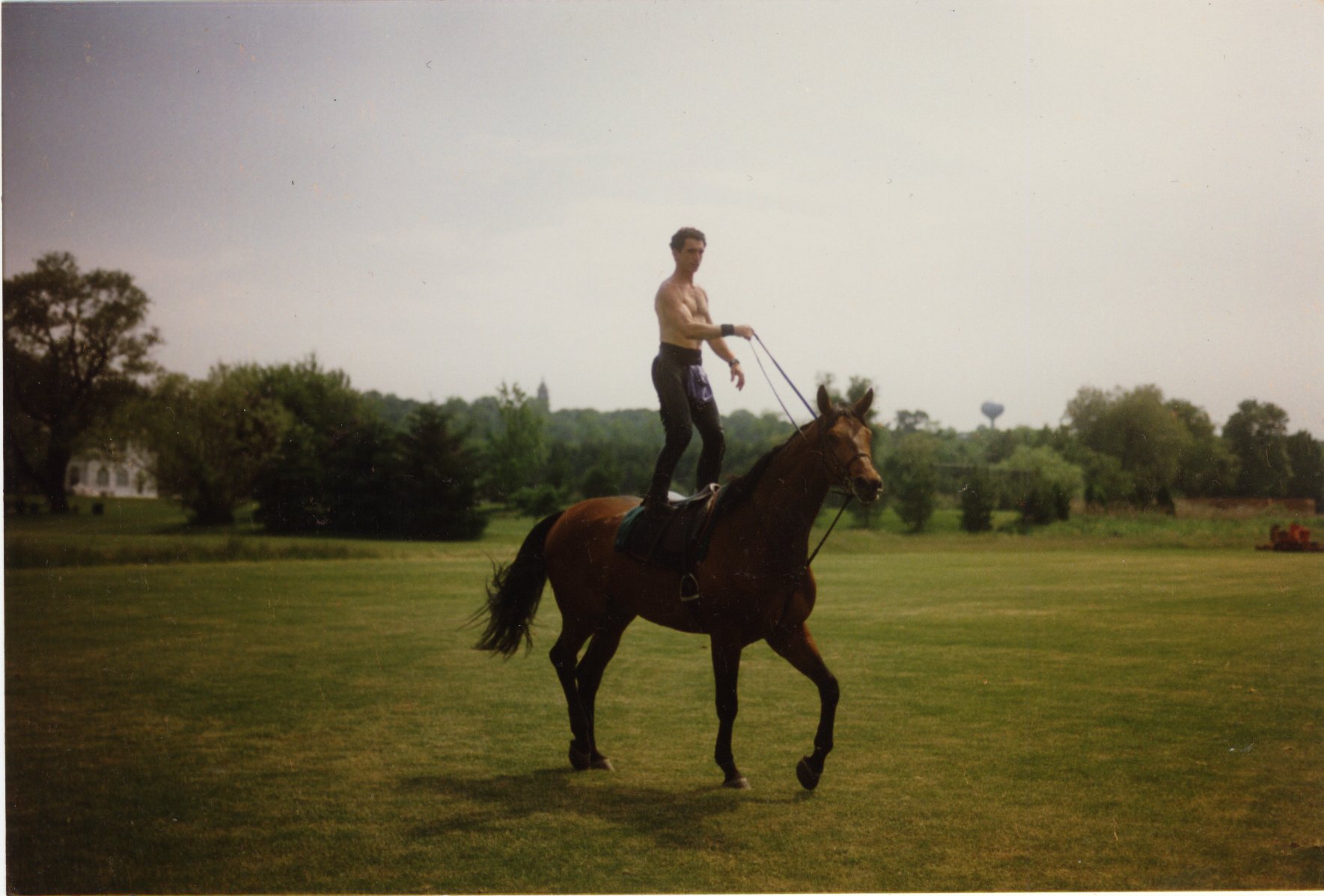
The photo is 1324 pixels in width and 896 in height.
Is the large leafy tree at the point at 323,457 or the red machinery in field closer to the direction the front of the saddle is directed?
the red machinery in field

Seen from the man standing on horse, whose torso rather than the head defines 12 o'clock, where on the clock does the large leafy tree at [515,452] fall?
The large leafy tree is roughly at 7 o'clock from the man standing on horse.

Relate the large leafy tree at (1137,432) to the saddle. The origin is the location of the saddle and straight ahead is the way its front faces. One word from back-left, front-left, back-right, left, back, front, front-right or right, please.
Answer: front-left

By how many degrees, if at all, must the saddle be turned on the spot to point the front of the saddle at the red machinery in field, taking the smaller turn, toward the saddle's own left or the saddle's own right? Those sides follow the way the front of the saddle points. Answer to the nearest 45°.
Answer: approximately 45° to the saddle's own left

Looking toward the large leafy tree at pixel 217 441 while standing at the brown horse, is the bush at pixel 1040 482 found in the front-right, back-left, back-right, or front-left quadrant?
front-right

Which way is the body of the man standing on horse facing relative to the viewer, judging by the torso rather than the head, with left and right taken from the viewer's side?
facing the viewer and to the right of the viewer

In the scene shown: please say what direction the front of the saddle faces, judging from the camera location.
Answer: facing to the right of the viewer
